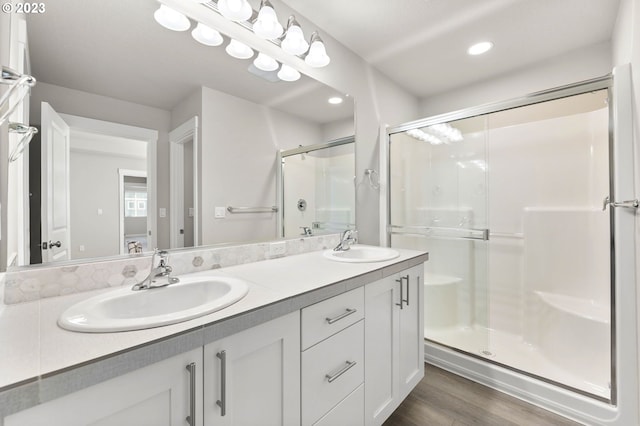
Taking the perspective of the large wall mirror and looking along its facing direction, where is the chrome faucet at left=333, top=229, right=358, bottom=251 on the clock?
The chrome faucet is roughly at 10 o'clock from the large wall mirror.

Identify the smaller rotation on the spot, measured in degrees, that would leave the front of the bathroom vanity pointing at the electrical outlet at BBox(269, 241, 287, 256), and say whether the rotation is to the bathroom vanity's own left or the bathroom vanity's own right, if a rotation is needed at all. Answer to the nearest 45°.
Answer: approximately 135° to the bathroom vanity's own left

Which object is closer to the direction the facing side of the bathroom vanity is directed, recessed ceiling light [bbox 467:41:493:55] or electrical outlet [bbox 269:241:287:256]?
the recessed ceiling light

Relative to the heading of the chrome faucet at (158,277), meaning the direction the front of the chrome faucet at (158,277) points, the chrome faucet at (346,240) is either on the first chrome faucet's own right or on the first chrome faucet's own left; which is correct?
on the first chrome faucet's own left

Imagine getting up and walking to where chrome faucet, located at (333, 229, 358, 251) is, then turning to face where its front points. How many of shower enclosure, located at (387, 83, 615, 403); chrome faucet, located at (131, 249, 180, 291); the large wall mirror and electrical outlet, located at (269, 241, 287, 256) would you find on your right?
3

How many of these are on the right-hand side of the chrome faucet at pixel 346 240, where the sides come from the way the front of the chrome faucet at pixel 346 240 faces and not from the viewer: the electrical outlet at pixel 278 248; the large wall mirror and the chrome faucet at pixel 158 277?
3
